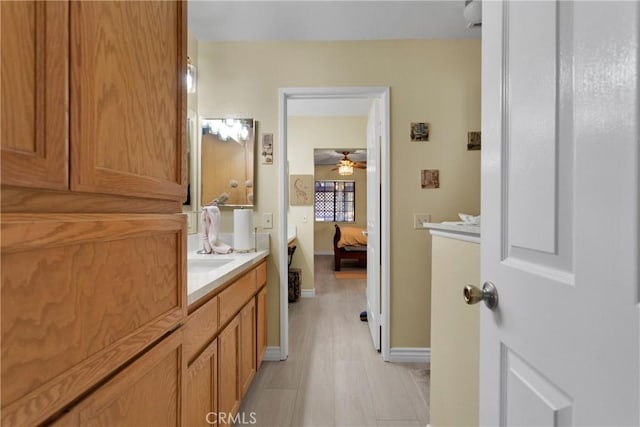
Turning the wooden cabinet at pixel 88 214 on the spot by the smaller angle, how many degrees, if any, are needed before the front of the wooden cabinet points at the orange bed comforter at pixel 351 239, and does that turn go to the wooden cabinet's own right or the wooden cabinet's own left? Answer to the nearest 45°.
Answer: approximately 90° to the wooden cabinet's own left

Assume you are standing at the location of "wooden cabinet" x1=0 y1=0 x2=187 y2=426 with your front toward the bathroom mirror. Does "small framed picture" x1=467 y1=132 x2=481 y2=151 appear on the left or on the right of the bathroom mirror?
right

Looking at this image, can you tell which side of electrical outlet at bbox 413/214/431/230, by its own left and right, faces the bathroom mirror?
right

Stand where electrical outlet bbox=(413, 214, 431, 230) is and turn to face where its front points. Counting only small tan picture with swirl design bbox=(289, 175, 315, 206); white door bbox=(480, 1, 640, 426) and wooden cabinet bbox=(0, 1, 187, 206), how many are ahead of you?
2

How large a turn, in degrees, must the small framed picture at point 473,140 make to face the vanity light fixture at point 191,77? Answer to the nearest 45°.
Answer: approximately 45° to its right

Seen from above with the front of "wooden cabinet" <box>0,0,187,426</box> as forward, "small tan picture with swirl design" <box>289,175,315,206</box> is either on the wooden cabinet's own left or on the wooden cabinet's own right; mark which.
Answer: on the wooden cabinet's own left

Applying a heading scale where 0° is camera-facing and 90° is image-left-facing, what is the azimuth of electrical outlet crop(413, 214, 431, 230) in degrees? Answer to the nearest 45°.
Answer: approximately 0°

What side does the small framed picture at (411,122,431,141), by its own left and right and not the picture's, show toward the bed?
back

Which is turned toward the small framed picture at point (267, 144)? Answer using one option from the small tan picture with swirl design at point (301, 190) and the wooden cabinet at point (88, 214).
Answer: the small tan picture with swirl design at point (301, 190)

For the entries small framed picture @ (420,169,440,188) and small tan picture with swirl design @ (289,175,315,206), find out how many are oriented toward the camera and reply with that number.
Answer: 2

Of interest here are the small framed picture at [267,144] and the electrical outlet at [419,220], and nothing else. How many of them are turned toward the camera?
2
